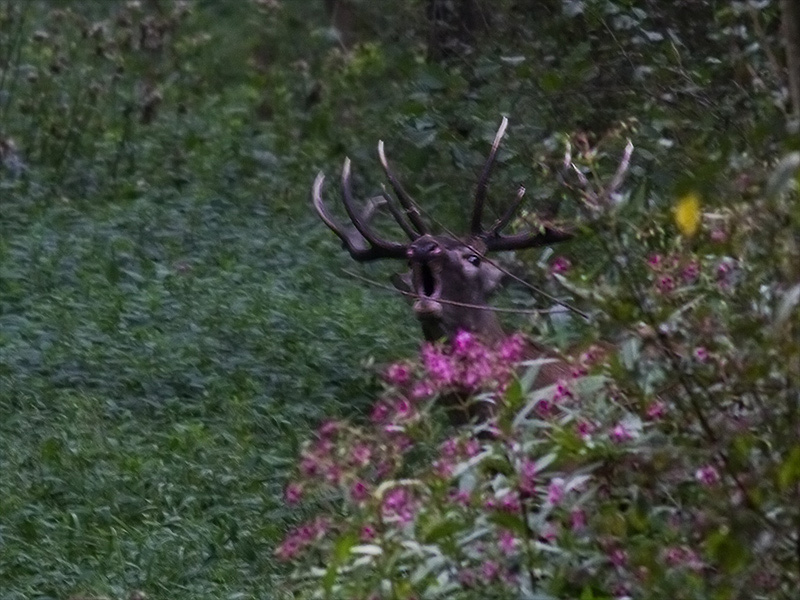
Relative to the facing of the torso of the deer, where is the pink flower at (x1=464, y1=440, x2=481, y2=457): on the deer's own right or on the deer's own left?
on the deer's own left

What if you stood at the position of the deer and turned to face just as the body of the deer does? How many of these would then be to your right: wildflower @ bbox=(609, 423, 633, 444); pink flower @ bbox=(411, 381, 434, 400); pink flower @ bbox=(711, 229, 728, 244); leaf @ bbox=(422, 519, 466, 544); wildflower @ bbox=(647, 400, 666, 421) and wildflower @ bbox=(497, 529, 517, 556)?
0

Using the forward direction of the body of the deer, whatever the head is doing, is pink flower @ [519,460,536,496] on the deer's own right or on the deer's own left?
on the deer's own left

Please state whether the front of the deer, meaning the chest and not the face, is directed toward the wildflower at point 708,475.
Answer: no

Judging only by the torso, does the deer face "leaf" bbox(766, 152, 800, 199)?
no

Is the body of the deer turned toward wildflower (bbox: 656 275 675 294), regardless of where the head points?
no

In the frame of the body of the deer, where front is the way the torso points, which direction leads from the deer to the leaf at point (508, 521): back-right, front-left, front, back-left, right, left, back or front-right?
front-left

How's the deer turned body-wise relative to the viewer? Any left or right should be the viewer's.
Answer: facing the viewer and to the left of the viewer

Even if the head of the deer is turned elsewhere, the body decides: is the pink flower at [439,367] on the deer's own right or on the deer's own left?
on the deer's own left

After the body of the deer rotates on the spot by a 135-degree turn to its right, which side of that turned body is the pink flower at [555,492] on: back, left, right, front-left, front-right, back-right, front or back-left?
back

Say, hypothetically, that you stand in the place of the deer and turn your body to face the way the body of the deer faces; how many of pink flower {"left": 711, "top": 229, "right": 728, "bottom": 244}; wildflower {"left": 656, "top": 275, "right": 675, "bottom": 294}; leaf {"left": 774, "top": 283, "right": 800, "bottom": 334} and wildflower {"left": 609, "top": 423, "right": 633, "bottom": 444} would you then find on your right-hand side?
0

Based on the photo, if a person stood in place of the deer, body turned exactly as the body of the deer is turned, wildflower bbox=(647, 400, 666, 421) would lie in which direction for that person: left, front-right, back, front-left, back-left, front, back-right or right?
front-left

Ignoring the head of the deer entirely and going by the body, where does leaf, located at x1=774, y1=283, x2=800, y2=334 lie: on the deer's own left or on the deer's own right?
on the deer's own left

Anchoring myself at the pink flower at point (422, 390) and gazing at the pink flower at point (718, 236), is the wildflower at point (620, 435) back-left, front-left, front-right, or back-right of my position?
front-right

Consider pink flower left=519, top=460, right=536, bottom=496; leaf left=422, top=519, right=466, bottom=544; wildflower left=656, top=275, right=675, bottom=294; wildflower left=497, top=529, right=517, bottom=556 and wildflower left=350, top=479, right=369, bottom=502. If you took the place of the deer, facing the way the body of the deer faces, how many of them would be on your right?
0
